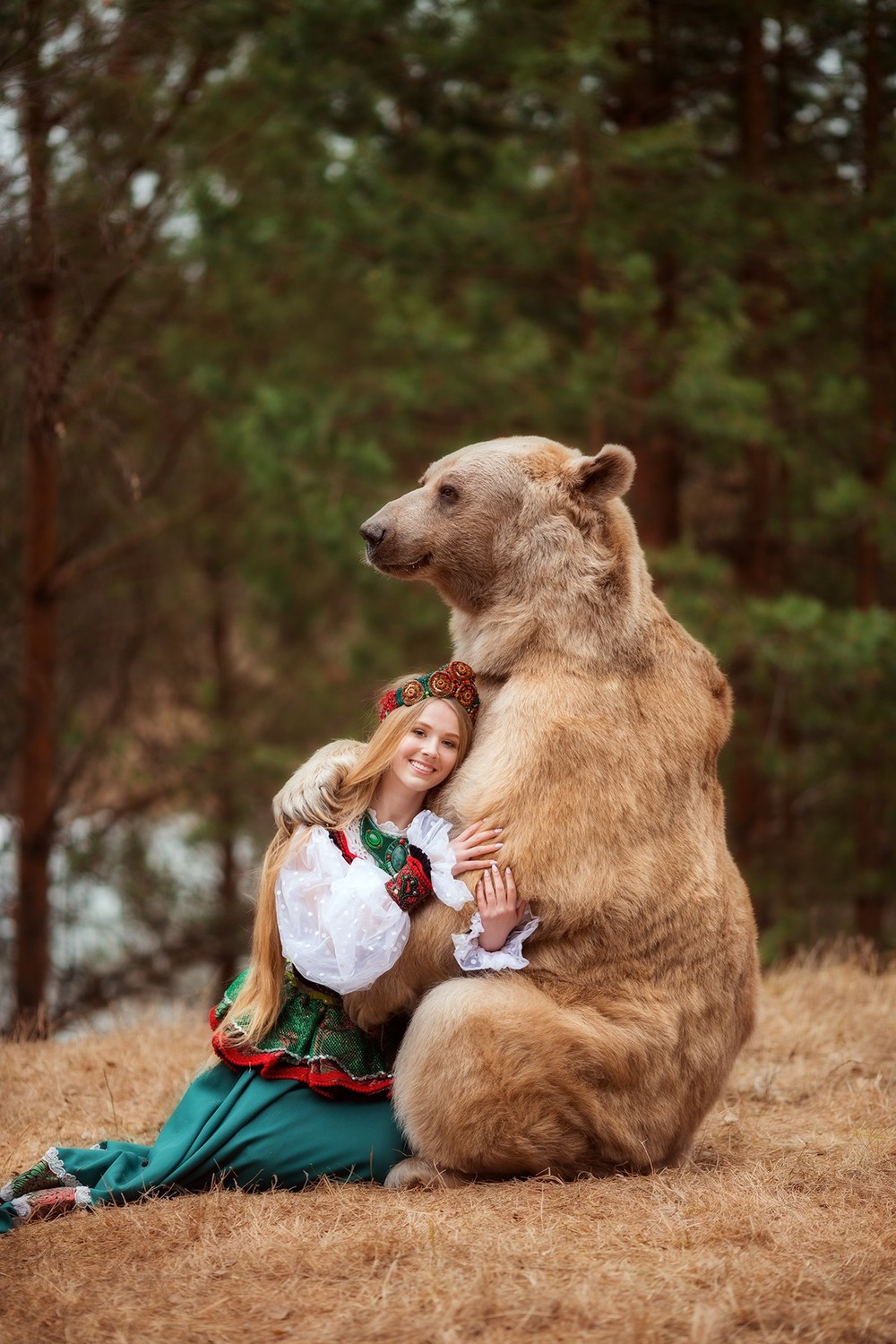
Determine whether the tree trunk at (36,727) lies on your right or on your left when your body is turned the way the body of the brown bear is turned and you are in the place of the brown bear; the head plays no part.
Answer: on your right

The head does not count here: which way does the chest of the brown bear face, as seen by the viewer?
to the viewer's left
